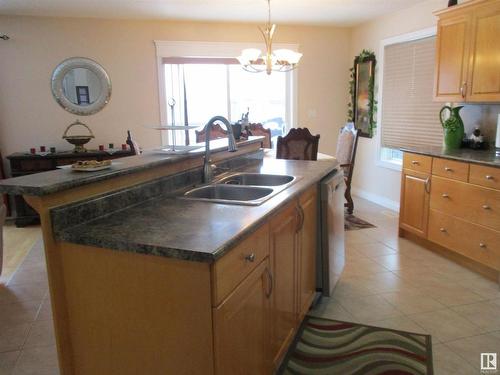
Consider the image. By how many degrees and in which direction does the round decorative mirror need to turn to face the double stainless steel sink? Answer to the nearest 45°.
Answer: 0° — it already faces it

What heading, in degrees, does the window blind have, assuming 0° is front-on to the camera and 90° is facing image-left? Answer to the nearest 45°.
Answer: approximately 45°

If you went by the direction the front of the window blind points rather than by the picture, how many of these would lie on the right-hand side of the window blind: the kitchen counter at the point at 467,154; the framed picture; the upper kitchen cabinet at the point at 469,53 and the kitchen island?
1

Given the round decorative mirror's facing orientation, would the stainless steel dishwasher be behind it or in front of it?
in front

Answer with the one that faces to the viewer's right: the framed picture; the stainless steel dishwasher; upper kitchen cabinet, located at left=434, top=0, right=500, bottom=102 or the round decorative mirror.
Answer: the stainless steel dishwasher

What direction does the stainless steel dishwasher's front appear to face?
to the viewer's right

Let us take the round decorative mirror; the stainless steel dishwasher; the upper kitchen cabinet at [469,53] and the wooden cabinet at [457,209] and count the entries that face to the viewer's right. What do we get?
1

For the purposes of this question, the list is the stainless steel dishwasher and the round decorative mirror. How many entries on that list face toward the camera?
1

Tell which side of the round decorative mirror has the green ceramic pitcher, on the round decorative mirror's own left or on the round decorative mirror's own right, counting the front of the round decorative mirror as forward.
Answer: on the round decorative mirror's own left

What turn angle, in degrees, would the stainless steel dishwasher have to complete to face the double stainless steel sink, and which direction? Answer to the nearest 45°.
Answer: approximately 135° to its right

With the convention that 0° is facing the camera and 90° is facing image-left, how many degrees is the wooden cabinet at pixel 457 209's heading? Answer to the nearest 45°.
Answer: approximately 45°

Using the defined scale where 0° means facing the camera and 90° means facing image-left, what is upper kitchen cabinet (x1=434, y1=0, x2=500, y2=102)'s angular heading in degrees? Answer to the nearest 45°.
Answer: approximately 45°

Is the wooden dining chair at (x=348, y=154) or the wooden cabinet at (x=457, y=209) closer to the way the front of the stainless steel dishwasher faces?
the wooden cabinet

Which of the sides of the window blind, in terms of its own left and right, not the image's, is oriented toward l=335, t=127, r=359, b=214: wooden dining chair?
front
